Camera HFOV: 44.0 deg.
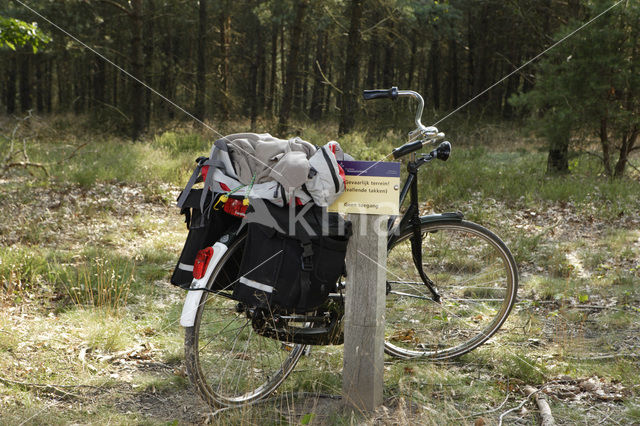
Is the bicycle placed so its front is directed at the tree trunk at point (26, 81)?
no

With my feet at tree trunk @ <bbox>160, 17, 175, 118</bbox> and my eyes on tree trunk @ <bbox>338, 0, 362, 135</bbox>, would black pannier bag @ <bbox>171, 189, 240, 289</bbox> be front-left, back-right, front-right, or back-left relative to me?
front-right

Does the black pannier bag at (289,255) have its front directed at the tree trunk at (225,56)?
no

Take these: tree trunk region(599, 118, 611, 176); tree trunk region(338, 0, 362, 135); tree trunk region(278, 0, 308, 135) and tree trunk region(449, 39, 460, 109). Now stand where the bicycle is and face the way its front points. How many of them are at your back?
0

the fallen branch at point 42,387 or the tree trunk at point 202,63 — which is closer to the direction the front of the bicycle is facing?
the tree trunk

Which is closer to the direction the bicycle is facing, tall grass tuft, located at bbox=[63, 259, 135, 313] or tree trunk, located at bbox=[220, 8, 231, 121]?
the tree trunk

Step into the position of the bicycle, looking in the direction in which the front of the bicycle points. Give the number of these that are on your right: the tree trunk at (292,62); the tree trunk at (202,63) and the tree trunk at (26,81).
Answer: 0

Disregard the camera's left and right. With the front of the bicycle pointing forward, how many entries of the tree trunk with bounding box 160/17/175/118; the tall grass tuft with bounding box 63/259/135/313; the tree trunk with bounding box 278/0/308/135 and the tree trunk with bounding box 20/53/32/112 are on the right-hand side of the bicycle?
0

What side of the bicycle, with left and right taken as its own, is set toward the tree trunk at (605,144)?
front

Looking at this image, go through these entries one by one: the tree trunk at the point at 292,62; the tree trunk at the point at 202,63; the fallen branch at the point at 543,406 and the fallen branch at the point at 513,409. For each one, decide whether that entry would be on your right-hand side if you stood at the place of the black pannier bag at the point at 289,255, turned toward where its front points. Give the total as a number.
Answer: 0

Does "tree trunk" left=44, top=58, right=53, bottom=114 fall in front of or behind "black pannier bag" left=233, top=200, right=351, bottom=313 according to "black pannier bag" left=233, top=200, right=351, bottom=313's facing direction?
behind

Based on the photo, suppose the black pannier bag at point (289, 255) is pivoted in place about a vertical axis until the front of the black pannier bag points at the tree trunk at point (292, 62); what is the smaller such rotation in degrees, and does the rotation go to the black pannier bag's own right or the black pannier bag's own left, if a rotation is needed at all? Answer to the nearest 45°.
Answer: approximately 135° to the black pannier bag's own left

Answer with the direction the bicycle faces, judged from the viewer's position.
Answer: facing away from the viewer and to the right of the viewer

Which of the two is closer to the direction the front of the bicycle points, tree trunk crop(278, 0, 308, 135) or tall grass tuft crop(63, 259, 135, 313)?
the tree trunk

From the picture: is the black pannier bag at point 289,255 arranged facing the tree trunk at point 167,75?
no

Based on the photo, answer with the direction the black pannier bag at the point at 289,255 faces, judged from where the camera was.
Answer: facing the viewer and to the right of the viewer
